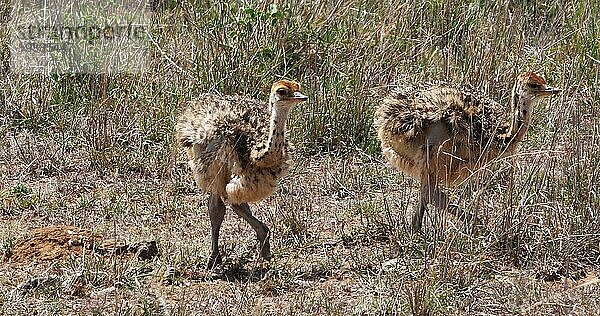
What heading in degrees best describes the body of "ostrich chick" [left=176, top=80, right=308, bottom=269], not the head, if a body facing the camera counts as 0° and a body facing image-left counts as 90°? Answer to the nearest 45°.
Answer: approximately 315°
